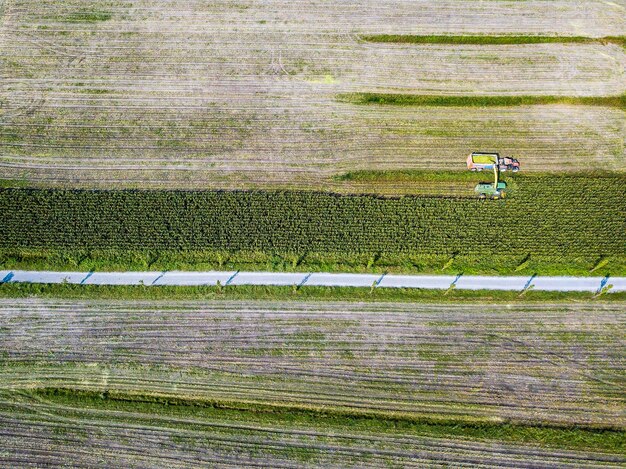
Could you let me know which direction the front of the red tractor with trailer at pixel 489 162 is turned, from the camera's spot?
facing to the right of the viewer

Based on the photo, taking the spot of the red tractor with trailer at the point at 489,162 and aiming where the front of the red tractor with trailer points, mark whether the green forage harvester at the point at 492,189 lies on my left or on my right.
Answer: on my right

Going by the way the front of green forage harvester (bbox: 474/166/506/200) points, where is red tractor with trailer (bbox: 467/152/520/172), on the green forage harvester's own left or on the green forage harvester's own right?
on the green forage harvester's own left

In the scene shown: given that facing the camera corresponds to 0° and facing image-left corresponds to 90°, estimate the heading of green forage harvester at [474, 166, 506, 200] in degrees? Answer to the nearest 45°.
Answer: approximately 270°

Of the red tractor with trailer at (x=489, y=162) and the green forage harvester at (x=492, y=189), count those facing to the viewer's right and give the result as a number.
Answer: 2
